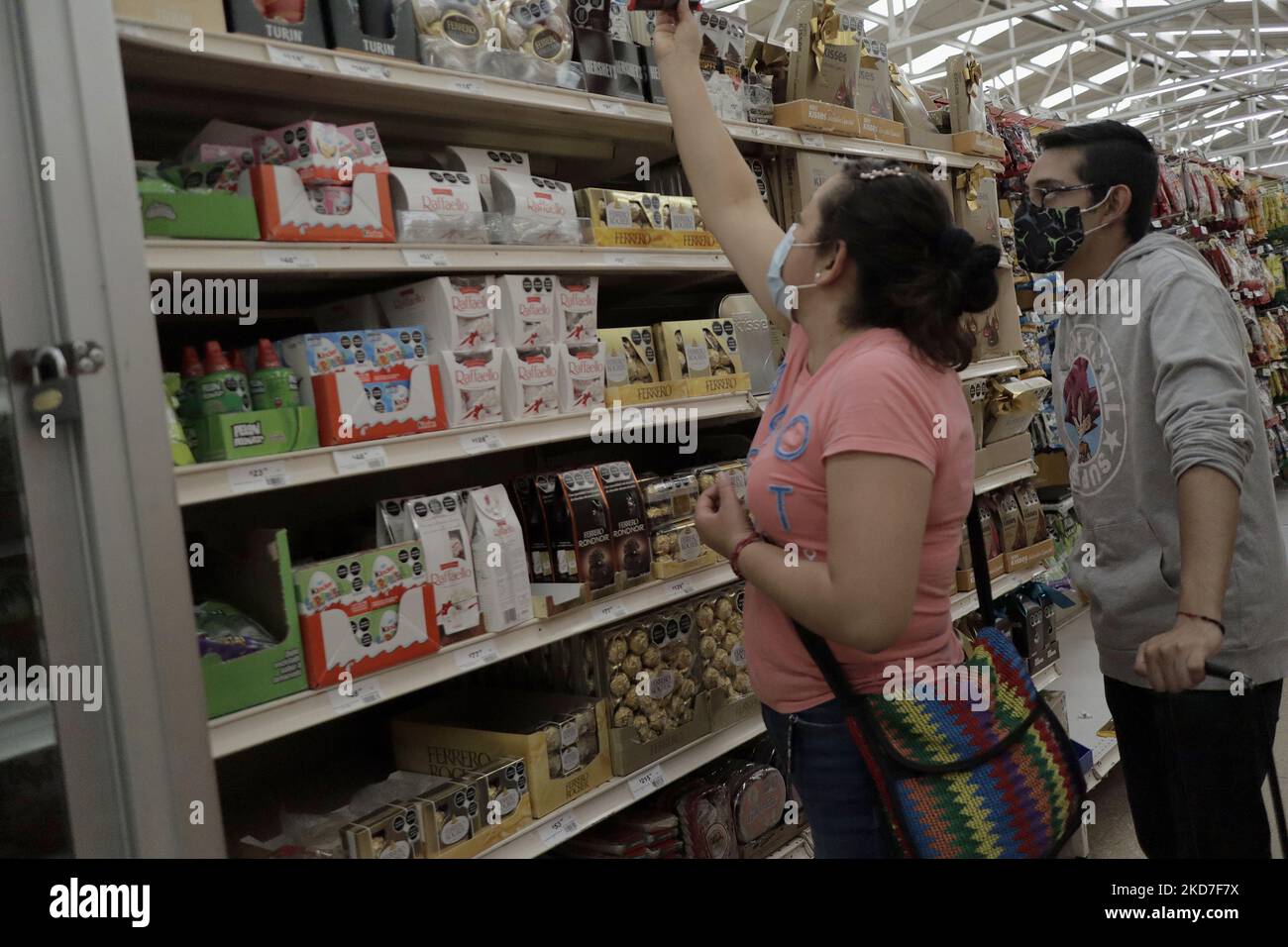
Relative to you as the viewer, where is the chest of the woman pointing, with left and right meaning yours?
facing to the left of the viewer

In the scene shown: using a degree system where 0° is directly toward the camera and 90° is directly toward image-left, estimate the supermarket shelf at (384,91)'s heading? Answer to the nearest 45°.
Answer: approximately 315°
